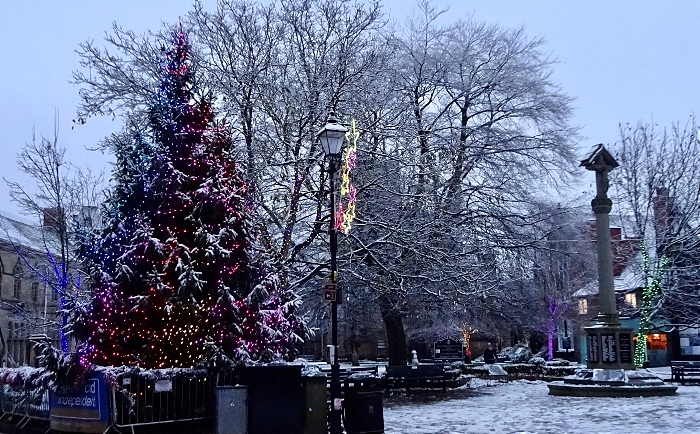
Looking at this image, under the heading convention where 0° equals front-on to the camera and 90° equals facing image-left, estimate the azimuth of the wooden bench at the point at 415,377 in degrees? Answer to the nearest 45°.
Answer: approximately 0°

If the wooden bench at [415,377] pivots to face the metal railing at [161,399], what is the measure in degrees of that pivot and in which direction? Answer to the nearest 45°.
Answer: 0° — it already faces it

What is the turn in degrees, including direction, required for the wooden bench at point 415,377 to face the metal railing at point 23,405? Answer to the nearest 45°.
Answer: approximately 45° to its right

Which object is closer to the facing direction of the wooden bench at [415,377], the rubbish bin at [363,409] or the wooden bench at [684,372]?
the rubbish bin

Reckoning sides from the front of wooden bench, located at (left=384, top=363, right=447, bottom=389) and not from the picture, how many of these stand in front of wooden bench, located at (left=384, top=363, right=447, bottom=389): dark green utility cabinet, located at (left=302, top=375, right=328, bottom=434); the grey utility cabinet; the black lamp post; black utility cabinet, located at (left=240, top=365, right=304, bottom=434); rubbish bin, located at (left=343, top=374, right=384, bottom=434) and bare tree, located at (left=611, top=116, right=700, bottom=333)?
5

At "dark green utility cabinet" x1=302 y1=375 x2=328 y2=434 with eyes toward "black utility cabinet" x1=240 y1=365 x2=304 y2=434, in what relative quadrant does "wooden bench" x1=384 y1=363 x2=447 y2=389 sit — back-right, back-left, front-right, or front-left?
back-right

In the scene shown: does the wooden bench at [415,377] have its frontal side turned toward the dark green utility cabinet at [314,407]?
yes

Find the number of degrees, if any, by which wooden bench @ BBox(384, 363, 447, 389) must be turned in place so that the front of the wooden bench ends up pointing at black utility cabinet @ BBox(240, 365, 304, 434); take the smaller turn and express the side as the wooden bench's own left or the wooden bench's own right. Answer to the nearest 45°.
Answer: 0° — it already faces it
